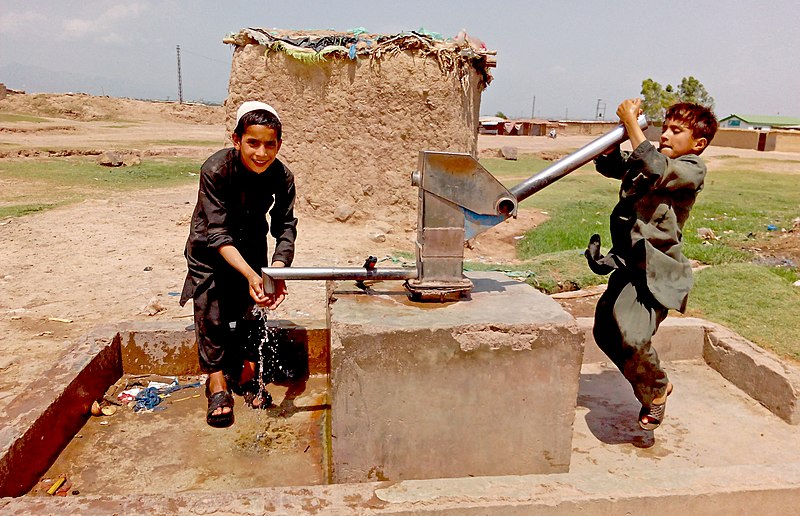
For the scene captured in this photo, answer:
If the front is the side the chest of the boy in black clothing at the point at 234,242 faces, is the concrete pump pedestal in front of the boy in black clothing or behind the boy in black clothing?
in front

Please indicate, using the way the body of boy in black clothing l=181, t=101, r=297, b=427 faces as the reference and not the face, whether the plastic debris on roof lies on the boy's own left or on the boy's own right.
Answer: on the boy's own left

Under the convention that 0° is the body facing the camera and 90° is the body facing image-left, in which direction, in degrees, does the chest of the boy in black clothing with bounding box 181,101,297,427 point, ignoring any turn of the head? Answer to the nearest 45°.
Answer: approximately 315°

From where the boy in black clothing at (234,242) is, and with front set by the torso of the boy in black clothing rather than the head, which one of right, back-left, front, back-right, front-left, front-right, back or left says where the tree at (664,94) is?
left

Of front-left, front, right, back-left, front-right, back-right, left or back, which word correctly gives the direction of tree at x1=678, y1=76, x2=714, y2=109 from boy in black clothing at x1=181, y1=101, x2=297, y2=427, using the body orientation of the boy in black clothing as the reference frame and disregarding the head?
left

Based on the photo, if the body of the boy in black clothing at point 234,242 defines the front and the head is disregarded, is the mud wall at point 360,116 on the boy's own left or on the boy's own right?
on the boy's own left

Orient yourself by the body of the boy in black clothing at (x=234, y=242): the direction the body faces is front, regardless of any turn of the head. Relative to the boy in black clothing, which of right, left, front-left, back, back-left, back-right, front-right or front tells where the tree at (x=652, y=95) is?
left
